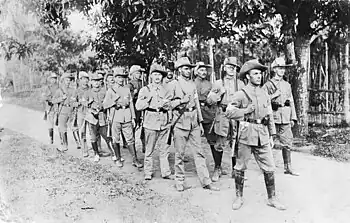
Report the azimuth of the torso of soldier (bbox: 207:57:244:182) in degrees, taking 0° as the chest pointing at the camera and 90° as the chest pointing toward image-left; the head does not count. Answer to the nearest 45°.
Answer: approximately 0°

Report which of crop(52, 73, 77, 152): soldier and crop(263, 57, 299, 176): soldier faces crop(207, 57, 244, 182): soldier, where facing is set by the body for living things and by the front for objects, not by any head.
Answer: crop(52, 73, 77, 152): soldier

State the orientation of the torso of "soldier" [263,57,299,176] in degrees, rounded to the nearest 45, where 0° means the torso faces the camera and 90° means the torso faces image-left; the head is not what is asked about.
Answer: approximately 315°

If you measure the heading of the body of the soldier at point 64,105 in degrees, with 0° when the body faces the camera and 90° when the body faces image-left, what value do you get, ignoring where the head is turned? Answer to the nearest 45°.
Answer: approximately 315°

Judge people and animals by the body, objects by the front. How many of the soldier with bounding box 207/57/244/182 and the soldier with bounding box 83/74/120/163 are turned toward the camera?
2

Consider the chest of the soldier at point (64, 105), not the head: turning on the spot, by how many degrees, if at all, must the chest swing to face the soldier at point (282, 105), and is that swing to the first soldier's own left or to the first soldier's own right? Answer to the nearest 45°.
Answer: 0° — they already face them

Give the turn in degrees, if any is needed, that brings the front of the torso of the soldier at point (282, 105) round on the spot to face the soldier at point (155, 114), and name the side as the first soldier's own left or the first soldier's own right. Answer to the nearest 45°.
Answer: approximately 135° to the first soldier's own right

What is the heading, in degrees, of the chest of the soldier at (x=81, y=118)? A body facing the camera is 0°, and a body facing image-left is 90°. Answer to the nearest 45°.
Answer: approximately 315°

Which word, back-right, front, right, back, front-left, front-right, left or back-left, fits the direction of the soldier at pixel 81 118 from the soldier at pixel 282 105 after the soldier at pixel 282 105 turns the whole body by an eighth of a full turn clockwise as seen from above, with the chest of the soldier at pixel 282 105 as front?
right
